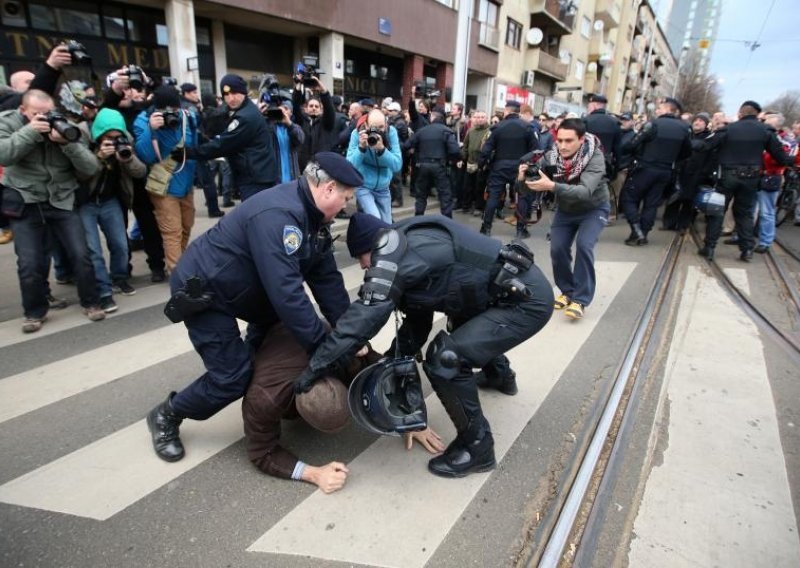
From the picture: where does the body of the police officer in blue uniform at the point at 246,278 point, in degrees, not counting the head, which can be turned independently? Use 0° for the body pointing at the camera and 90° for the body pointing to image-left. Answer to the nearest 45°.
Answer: approximately 270°

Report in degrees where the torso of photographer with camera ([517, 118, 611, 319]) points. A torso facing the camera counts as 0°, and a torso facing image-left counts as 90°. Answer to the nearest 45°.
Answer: approximately 45°

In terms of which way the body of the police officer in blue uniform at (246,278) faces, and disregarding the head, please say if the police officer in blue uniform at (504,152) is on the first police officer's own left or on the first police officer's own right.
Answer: on the first police officer's own left

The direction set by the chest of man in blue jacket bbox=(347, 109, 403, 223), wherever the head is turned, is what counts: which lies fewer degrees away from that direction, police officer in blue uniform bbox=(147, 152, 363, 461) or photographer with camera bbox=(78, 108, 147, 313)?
the police officer in blue uniform

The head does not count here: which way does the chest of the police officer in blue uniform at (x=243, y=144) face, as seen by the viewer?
to the viewer's left

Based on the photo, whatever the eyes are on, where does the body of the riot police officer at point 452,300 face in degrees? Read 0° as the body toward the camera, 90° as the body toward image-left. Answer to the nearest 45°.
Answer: approximately 90°

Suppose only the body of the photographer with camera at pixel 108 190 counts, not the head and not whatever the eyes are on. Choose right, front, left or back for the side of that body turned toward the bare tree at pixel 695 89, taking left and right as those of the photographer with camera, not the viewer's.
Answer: left

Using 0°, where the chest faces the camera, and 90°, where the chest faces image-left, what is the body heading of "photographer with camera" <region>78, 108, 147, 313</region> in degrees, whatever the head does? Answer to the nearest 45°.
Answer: approximately 315°

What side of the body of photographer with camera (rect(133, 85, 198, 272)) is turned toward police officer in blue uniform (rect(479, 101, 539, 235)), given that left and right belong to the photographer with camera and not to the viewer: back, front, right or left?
left

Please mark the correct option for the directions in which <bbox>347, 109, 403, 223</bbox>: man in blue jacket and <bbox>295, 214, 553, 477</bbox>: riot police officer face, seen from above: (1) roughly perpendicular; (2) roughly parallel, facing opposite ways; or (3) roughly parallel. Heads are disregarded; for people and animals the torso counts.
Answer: roughly perpendicular

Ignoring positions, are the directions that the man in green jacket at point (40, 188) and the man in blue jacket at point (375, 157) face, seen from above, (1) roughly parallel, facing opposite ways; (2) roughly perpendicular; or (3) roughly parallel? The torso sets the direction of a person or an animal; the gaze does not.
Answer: roughly perpendicular

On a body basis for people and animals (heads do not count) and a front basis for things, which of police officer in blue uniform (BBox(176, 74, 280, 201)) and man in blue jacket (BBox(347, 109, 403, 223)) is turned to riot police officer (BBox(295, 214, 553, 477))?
the man in blue jacket

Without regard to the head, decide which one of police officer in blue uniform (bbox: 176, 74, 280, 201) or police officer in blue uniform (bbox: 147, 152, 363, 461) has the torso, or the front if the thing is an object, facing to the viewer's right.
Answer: police officer in blue uniform (bbox: 147, 152, 363, 461)

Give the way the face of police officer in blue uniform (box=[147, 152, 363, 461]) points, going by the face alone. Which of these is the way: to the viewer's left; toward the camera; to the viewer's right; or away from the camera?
to the viewer's right
